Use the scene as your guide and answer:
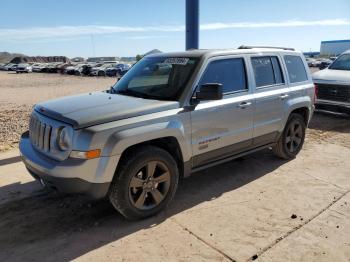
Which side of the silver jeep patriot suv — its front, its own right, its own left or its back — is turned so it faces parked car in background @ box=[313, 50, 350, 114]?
back

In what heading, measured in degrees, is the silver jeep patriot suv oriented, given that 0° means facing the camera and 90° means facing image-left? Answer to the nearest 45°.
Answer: approximately 45°

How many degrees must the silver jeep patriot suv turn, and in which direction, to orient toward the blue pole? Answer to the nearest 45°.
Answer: approximately 135° to its right
